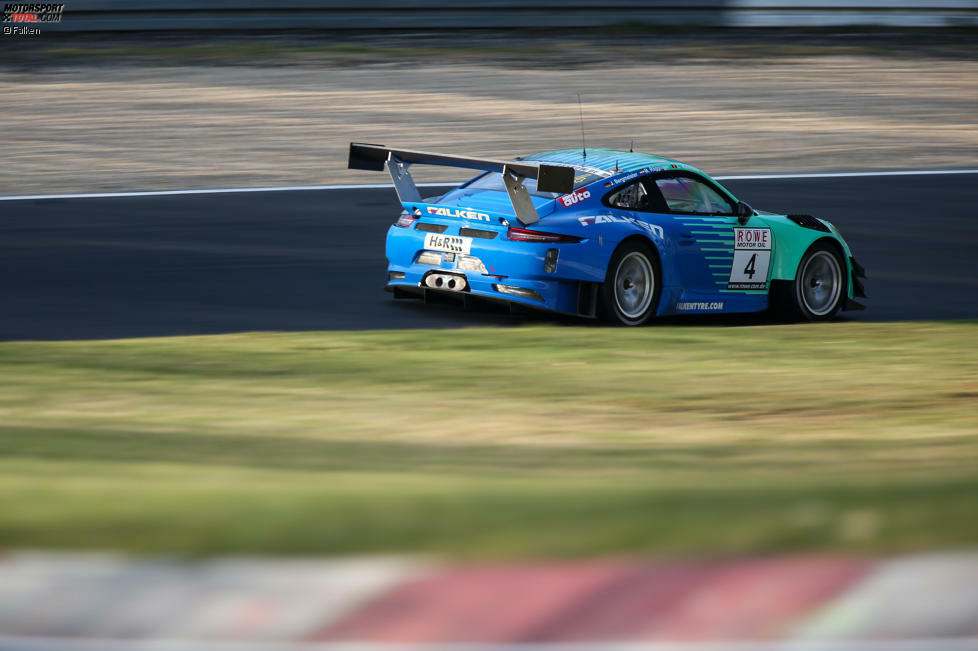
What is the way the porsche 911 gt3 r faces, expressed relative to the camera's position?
facing away from the viewer and to the right of the viewer
